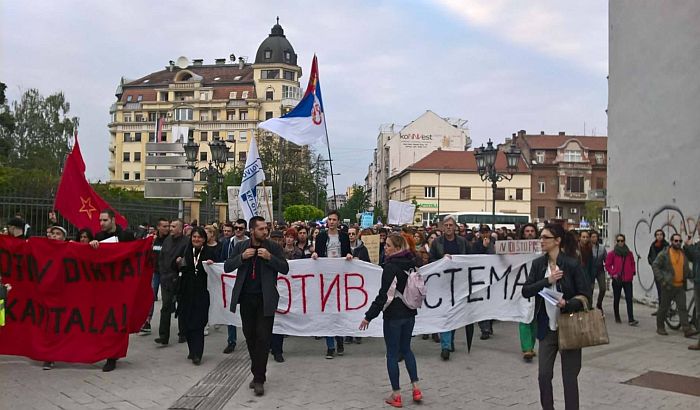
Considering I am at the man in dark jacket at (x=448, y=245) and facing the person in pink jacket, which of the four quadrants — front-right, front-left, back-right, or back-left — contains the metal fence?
back-left

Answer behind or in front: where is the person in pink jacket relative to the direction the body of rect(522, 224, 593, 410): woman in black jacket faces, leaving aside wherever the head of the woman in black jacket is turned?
behind

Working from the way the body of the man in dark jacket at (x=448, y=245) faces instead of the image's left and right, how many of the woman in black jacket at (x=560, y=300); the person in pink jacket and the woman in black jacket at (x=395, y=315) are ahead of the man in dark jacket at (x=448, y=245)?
2

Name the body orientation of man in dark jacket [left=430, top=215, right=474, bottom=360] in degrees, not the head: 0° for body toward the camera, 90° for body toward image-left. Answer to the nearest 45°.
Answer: approximately 0°

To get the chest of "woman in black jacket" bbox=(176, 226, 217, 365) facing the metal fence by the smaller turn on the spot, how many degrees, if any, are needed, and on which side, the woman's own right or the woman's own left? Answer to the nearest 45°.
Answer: approximately 135° to the woman's own right

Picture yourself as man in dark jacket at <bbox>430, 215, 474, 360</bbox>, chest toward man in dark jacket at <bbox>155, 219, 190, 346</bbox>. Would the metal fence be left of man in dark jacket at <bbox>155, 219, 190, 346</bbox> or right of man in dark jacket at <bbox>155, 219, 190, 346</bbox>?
right

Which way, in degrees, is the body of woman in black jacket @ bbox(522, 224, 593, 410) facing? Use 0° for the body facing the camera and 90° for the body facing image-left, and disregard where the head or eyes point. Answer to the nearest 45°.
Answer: approximately 45°

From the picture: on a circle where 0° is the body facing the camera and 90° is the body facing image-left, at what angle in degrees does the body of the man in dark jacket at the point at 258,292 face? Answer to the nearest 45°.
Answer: approximately 0°
